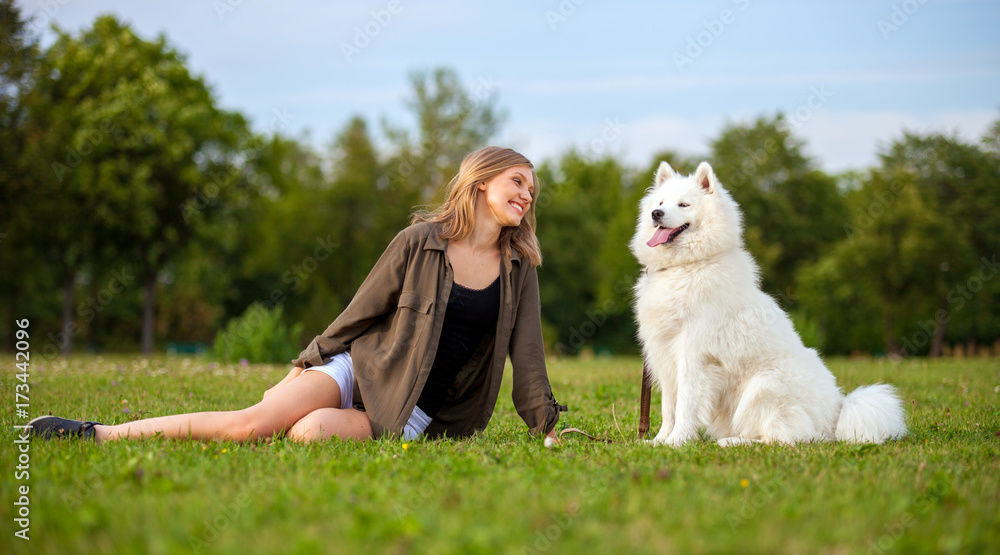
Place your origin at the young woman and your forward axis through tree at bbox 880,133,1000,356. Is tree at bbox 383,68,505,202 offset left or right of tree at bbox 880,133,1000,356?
left

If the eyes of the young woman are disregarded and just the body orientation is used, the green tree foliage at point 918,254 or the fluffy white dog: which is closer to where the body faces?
the fluffy white dog

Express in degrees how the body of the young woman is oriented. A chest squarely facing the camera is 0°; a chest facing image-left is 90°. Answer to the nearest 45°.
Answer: approximately 315°

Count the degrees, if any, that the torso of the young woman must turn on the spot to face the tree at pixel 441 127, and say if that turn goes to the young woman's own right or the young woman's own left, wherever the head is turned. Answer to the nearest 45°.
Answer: approximately 135° to the young woman's own left

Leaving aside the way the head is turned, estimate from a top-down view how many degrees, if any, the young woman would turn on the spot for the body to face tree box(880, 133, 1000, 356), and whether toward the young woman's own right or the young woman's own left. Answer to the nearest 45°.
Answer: approximately 90° to the young woman's own left

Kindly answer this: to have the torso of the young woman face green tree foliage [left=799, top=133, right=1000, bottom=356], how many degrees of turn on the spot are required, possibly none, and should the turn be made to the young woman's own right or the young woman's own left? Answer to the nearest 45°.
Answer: approximately 90° to the young woman's own left
